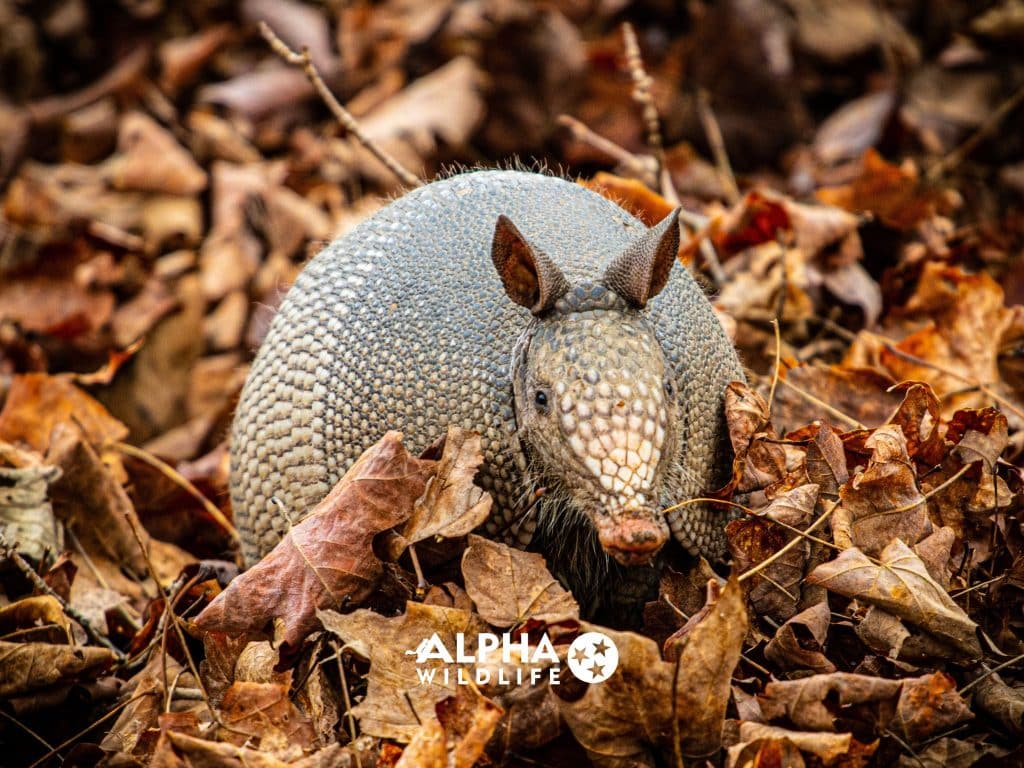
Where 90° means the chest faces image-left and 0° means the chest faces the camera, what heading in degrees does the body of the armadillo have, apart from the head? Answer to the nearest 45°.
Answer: approximately 315°

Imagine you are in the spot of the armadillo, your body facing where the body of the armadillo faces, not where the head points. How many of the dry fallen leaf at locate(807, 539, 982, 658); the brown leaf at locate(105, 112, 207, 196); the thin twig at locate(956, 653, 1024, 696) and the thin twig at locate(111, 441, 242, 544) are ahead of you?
2

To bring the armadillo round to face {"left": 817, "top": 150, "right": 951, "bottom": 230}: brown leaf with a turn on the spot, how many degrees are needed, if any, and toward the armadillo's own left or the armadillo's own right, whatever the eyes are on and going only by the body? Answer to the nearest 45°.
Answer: approximately 90° to the armadillo's own left

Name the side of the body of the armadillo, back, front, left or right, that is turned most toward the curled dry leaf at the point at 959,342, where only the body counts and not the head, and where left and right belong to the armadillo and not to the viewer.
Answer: left

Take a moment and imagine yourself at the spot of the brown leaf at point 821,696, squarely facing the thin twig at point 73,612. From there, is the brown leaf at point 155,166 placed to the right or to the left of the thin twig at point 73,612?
right

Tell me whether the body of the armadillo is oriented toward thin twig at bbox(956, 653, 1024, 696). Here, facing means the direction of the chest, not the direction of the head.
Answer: yes
